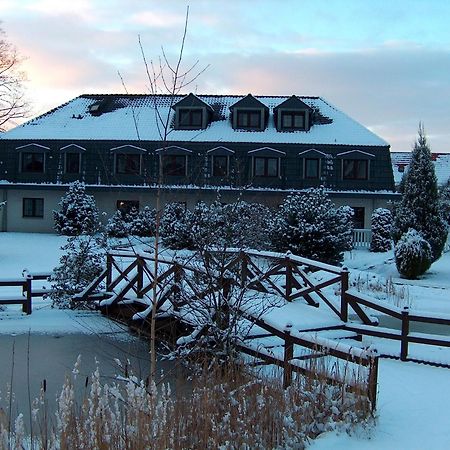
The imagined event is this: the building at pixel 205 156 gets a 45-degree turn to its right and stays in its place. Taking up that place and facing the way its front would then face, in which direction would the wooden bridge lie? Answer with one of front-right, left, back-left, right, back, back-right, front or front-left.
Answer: front-left

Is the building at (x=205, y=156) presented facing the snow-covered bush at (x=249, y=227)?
yes

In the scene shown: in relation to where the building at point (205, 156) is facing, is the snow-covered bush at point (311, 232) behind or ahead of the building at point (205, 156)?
ahead

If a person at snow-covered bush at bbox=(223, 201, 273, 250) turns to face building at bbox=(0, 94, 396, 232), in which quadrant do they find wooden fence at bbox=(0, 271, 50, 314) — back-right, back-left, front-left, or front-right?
back-left

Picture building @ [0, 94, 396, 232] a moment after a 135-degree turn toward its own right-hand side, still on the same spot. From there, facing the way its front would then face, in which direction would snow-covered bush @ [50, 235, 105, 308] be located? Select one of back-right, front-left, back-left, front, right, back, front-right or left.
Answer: back-left

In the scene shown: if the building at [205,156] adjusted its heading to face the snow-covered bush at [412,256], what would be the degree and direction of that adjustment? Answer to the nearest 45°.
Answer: approximately 45° to its left

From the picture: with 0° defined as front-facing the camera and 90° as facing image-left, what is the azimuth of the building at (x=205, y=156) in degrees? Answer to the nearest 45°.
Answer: approximately 0°
